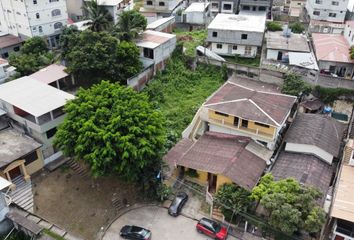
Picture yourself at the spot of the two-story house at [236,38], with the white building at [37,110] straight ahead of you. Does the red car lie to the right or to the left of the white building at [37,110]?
left

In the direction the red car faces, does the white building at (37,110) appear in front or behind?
behind

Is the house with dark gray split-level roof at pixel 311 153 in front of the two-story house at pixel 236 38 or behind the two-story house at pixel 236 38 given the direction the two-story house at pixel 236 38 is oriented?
in front

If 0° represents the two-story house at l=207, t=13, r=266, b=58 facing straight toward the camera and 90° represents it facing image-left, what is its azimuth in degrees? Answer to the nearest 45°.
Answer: approximately 0°

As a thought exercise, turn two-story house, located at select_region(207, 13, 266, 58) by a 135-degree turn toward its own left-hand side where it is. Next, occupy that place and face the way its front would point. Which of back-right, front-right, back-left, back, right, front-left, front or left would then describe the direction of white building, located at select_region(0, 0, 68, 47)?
back-left

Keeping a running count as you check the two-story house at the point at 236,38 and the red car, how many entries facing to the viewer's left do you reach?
0

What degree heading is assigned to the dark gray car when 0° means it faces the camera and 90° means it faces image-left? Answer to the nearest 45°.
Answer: approximately 45°

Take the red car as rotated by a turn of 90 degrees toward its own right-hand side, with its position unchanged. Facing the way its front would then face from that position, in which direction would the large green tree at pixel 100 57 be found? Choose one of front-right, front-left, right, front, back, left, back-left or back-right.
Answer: right

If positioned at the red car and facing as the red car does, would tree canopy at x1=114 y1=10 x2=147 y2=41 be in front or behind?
behind

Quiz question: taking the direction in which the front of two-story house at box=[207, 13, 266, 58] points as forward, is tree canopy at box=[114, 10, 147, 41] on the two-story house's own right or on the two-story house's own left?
on the two-story house's own right

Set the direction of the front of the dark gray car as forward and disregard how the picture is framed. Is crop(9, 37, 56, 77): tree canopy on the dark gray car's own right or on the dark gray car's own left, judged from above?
on the dark gray car's own right

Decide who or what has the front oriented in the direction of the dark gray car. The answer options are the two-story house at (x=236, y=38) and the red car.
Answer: the two-story house
